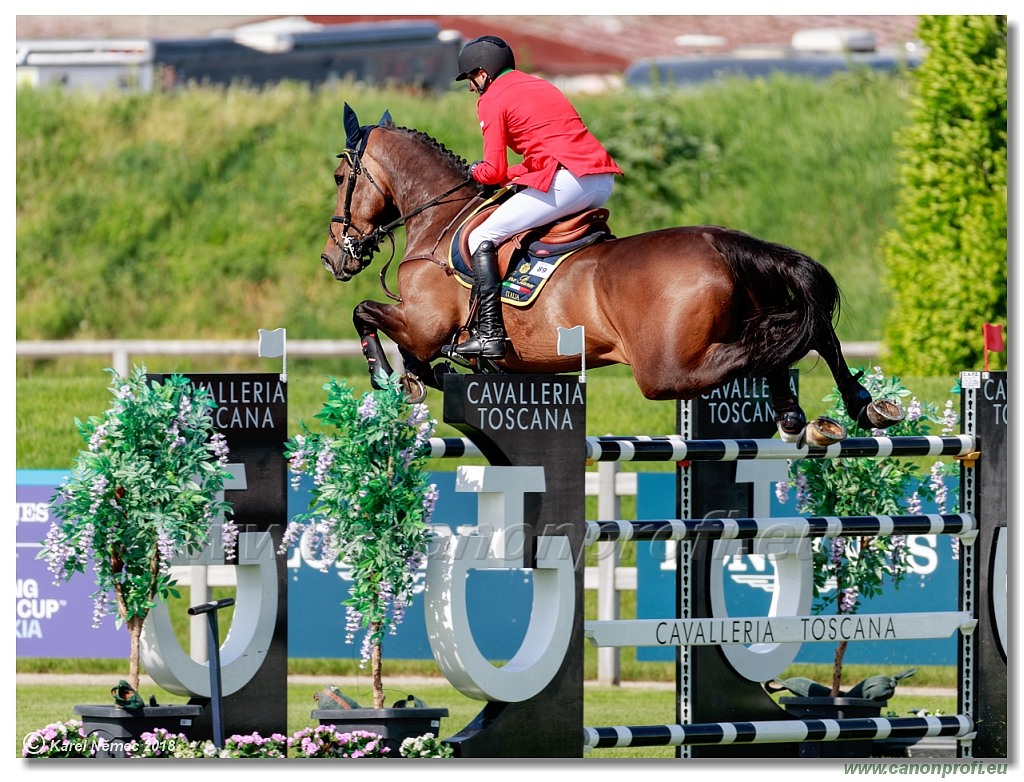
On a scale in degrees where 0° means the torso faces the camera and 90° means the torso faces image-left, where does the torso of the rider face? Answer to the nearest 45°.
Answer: approximately 90°

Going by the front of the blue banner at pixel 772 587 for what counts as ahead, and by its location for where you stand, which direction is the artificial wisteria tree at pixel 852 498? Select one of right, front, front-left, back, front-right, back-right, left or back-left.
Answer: front

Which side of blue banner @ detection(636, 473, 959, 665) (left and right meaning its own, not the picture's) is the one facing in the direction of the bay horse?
front

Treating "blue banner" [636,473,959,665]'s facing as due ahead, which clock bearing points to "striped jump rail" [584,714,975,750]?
The striped jump rail is roughly at 12 o'clock from the blue banner.

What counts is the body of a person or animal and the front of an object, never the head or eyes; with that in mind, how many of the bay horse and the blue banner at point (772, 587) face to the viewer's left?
1

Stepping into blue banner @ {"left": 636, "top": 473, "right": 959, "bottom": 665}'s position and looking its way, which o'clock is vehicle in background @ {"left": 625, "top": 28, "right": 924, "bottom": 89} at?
The vehicle in background is roughly at 6 o'clock from the blue banner.

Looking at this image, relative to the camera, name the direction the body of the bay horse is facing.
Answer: to the viewer's left

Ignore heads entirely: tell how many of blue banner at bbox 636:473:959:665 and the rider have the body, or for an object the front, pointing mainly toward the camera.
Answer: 1

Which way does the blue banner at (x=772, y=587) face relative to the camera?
toward the camera

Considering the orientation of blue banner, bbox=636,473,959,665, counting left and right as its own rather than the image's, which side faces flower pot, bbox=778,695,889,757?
front
